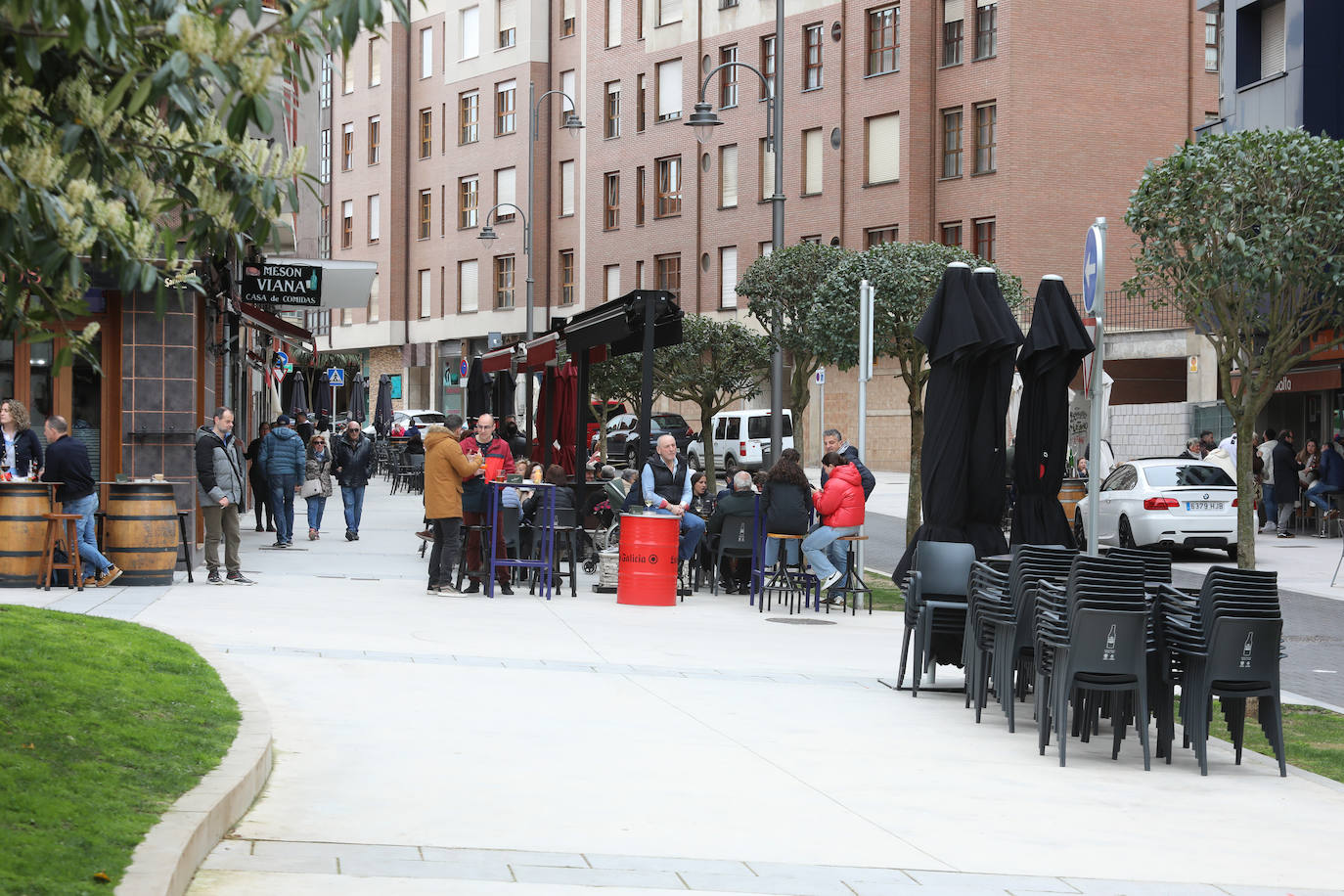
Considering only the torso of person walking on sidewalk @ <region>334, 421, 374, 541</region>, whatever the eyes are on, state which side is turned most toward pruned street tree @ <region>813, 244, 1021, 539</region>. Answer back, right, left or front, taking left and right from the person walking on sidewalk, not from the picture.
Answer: left

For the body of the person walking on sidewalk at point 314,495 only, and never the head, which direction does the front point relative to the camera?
toward the camera

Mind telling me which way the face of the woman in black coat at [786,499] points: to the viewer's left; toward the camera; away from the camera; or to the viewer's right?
away from the camera

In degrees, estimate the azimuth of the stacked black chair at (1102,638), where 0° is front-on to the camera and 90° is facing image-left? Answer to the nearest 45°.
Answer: approximately 135°

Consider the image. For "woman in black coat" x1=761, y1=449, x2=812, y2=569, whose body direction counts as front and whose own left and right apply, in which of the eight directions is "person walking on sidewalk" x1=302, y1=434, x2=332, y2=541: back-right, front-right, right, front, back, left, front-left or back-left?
front-left

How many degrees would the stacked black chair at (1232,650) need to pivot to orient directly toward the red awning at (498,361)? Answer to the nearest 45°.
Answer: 0° — it already faces it

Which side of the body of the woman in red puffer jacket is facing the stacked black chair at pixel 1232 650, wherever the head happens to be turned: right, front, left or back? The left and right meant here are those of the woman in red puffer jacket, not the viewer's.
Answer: left

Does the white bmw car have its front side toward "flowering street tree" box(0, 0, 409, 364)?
no

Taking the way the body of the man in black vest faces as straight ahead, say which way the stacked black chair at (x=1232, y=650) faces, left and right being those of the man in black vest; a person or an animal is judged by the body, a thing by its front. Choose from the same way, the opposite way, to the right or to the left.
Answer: the opposite way

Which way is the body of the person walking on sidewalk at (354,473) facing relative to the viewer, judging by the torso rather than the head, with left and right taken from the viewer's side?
facing the viewer

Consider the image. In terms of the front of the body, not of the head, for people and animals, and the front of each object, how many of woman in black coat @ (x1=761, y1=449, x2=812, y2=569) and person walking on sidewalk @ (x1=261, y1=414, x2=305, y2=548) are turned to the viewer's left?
0

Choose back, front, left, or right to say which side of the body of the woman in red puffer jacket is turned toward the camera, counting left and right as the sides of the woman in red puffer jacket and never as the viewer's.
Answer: left

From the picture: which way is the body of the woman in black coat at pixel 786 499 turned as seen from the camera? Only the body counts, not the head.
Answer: away from the camera

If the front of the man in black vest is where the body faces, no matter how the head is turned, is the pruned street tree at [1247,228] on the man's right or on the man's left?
on the man's left

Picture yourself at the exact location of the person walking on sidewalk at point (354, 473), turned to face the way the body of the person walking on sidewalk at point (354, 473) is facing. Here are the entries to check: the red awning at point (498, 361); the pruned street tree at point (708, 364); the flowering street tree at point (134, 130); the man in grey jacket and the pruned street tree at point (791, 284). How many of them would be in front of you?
2

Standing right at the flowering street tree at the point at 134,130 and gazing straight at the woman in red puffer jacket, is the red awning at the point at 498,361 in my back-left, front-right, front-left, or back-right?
front-left
